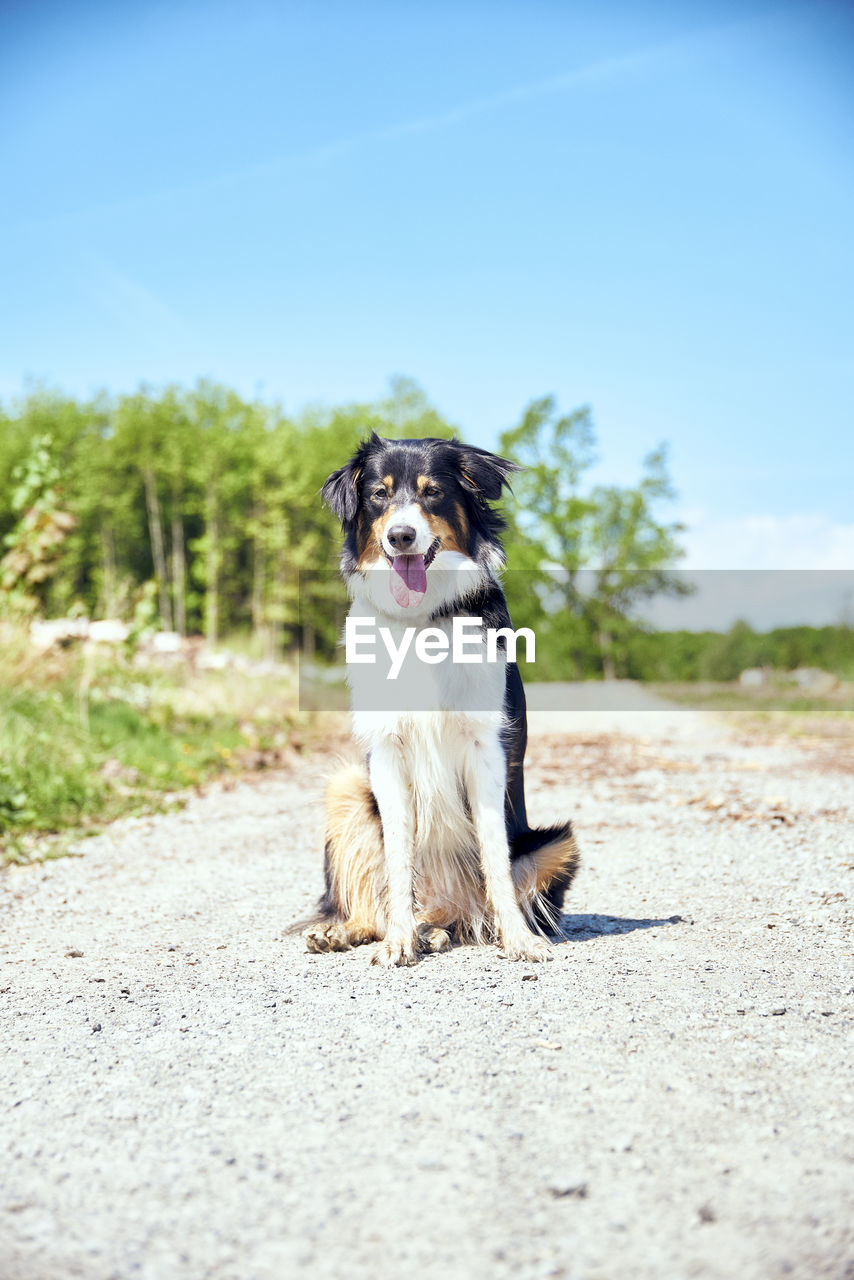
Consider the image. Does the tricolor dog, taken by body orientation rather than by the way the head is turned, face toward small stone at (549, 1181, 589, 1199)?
yes

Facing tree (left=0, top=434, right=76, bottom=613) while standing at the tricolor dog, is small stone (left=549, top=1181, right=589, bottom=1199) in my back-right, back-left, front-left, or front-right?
back-left

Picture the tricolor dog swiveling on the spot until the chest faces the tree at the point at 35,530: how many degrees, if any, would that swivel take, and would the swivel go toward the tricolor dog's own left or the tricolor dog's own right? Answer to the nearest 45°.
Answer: approximately 135° to the tricolor dog's own right

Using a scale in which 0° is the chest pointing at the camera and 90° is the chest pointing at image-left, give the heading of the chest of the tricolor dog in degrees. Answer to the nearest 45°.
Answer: approximately 0°

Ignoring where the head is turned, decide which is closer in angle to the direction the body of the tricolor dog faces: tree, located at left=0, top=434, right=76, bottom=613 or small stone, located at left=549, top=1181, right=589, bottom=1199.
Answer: the small stone

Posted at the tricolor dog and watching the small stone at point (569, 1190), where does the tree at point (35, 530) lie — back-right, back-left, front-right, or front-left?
back-right
